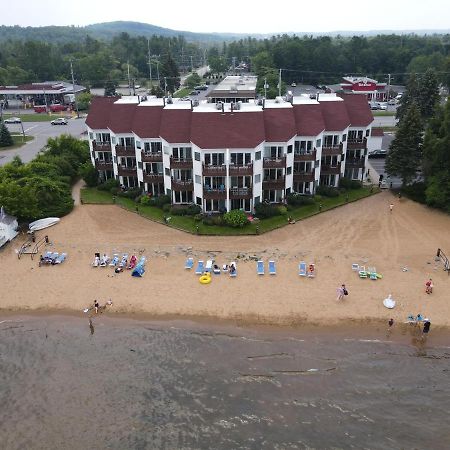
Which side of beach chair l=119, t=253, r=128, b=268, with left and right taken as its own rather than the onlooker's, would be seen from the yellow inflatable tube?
left

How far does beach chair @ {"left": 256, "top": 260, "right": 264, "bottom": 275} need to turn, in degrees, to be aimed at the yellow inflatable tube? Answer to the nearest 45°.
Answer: approximately 45° to its right

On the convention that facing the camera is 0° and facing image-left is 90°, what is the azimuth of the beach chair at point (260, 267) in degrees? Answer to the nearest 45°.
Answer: approximately 0°

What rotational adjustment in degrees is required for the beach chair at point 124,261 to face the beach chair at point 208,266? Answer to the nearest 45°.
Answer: approximately 135° to its left

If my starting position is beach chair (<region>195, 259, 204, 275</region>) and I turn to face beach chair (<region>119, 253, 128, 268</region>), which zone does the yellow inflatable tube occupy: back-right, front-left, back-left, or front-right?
back-left

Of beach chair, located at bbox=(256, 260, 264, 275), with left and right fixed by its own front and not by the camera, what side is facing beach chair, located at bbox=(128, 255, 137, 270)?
right

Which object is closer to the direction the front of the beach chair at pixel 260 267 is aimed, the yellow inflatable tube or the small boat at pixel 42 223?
the yellow inflatable tube

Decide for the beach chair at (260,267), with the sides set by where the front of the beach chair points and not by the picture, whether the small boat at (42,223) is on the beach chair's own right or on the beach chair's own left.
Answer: on the beach chair's own right

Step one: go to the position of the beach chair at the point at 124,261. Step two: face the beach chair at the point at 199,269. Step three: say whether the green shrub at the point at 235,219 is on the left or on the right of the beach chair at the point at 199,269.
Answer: left

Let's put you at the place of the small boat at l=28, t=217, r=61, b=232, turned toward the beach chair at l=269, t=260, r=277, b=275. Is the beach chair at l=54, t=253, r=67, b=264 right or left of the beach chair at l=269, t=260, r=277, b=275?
right

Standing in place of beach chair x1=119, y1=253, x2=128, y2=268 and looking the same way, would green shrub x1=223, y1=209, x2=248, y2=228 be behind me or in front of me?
behind

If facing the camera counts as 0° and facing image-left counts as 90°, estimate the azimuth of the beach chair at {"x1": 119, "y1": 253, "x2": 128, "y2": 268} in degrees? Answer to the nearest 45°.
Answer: approximately 45°
